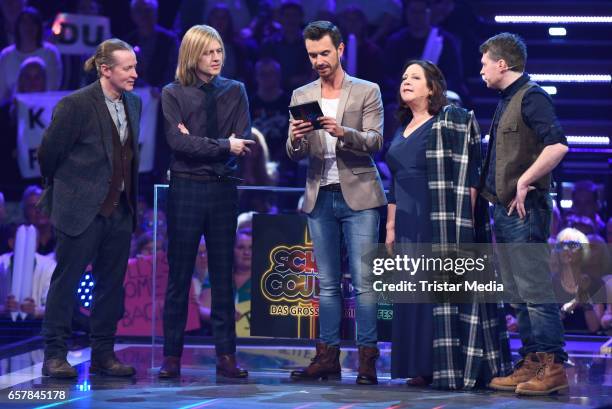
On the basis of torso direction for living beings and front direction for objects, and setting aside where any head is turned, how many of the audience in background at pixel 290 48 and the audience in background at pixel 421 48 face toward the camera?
2

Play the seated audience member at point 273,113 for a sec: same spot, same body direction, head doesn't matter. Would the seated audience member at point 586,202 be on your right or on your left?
on your left

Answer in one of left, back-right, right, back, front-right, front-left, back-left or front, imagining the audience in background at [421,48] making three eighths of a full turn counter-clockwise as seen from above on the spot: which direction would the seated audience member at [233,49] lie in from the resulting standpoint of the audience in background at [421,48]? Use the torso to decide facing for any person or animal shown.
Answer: back-left

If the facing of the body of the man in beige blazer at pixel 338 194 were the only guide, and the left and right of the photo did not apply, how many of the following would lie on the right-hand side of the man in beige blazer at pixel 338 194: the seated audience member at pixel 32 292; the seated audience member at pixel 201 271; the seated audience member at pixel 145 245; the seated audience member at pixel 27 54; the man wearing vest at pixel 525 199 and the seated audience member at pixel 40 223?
5

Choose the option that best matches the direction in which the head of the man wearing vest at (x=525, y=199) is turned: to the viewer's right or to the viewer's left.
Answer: to the viewer's left

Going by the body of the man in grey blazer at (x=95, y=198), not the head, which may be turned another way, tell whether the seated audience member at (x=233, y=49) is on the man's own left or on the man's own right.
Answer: on the man's own left

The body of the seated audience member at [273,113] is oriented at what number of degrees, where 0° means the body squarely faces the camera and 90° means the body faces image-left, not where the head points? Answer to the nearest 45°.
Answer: approximately 0°

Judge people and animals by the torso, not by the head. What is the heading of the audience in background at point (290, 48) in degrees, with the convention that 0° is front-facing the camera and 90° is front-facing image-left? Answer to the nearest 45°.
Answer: approximately 0°

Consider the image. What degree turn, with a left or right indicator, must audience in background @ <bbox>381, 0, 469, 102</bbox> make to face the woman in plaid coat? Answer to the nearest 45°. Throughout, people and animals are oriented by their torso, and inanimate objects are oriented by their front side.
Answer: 0° — they already face them

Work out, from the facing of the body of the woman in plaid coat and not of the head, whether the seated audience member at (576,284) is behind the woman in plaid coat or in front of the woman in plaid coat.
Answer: behind
